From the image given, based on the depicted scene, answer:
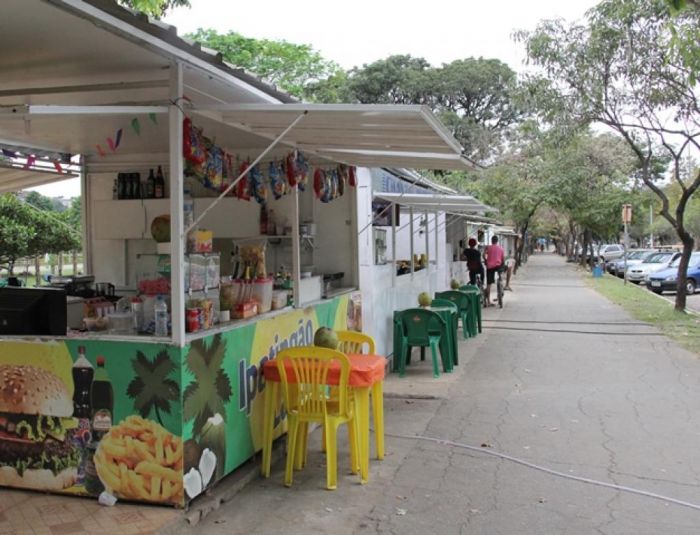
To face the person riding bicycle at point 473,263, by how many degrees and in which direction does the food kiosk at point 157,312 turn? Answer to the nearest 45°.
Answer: approximately 90° to its left

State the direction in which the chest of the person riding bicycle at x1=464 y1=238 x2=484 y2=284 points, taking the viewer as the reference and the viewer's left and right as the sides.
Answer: facing away from the viewer

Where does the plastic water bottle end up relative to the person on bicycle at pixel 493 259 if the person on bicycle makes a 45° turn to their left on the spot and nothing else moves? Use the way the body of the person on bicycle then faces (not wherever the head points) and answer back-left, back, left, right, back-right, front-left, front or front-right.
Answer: back-left

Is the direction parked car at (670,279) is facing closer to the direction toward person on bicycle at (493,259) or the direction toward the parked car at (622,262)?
the person on bicycle

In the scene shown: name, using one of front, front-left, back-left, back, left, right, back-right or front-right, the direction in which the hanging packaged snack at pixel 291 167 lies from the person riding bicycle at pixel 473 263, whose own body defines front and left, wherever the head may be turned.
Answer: back

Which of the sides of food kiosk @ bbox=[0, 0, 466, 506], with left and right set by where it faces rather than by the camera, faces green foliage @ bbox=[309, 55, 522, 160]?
left

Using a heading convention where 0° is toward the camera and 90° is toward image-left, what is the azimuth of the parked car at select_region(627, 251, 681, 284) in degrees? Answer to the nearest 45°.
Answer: approximately 45°

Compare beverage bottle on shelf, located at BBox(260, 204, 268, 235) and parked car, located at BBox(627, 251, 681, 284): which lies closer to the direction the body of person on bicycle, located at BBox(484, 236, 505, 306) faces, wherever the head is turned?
the parked car

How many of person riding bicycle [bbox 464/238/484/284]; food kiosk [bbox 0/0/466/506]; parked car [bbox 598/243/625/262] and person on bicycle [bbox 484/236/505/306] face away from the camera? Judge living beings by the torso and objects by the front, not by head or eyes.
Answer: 2

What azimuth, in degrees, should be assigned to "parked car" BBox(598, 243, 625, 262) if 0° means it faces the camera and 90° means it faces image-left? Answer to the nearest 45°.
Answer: approximately 45°

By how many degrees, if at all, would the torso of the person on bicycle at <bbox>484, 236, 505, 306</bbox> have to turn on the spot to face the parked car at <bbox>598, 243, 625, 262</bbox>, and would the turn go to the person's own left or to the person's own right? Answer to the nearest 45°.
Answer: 0° — they already face it

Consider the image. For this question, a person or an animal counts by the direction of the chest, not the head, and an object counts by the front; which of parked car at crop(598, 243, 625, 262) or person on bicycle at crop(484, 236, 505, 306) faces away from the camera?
the person on bicycle
